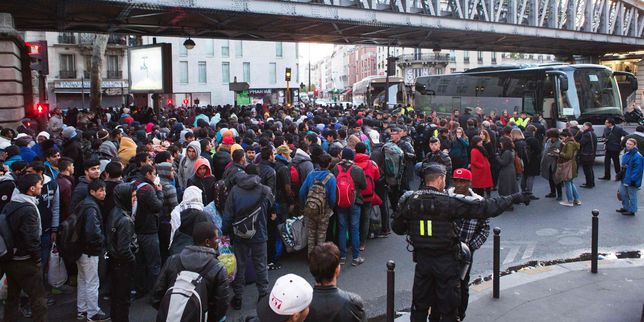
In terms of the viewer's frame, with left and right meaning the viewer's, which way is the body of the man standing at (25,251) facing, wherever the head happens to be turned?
facing to the right of the viewer

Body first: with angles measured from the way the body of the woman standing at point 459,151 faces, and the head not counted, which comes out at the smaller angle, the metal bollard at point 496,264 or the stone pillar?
the metal bollard

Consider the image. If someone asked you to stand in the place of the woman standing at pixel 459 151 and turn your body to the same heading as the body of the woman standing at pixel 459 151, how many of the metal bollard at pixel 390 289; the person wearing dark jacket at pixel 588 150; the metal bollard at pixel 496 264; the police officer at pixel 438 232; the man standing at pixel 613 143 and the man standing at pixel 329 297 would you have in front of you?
4

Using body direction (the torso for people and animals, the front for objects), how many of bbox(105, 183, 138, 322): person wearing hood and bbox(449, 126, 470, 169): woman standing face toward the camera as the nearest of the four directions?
1

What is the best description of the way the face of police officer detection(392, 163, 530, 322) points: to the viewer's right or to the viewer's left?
to the viewer's right

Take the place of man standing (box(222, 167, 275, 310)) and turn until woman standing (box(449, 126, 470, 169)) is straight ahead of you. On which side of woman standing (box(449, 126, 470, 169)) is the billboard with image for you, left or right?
left

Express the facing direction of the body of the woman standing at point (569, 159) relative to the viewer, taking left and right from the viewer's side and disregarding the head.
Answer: facing to the left of the viewer

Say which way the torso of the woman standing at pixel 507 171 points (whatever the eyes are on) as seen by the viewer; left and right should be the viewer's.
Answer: facing to the left of the viewer

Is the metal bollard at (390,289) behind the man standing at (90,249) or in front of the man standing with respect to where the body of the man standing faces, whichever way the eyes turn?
in front

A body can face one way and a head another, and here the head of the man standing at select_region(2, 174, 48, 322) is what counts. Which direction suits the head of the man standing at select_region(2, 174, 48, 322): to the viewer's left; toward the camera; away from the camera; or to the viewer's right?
to the viewer's right

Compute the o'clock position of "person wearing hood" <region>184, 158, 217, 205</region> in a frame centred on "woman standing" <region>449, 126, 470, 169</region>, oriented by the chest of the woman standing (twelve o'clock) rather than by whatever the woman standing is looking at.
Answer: The person wearing hood is roughly at 1 o'clock from the woman standing.
